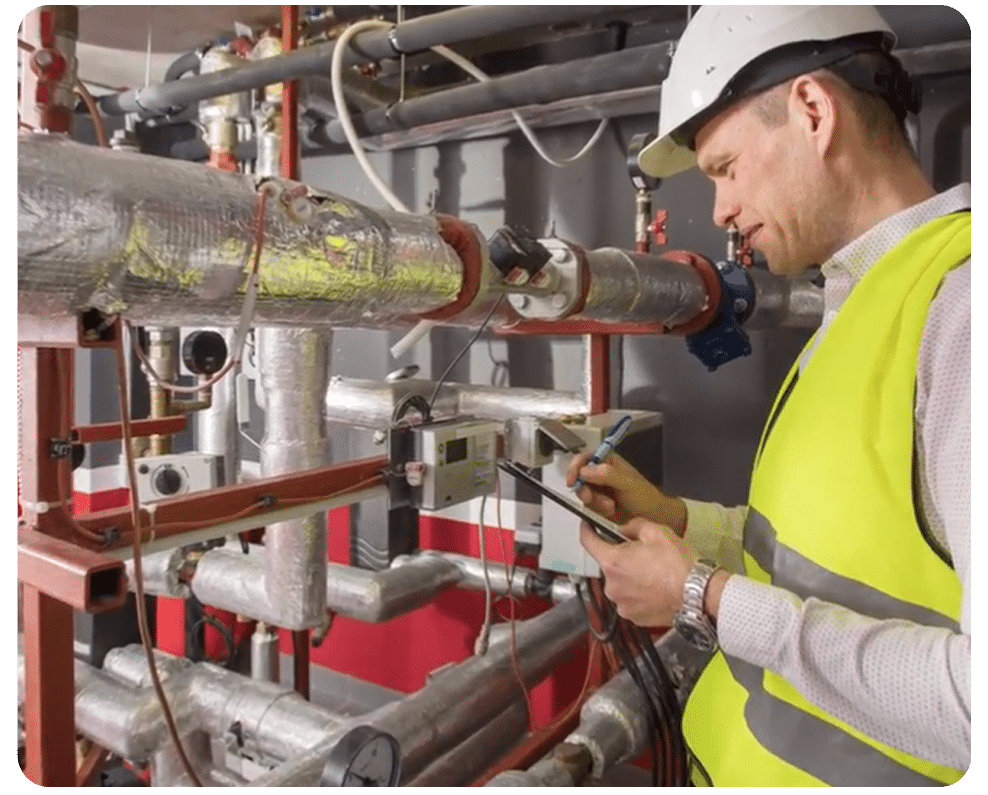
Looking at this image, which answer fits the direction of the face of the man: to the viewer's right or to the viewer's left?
to the viewer's left

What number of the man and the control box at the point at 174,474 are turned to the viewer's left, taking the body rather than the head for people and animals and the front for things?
1

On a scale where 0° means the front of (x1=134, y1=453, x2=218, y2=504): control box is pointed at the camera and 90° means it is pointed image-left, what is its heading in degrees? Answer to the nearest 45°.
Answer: approximately 0°

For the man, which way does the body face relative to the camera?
to the viewer's left

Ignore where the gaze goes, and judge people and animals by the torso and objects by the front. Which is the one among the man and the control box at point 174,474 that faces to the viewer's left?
the man
